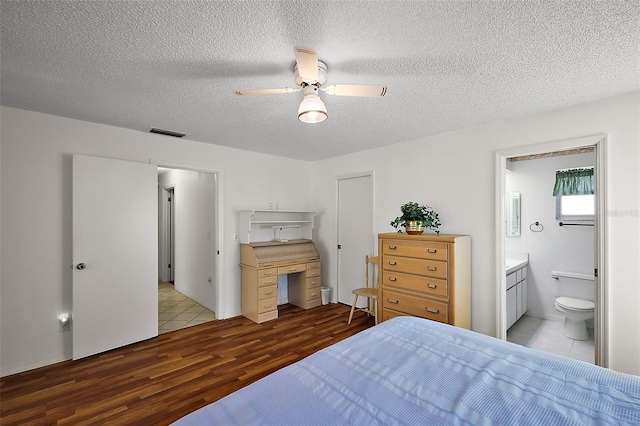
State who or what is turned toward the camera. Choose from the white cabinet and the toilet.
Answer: the toilet

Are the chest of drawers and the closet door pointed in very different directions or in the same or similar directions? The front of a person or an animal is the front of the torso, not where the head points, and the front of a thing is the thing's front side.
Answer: same or similar directions

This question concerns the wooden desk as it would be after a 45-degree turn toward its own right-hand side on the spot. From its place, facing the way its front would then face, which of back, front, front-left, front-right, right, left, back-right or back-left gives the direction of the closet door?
left

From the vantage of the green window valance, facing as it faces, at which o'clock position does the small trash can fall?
The small trash can is roughly at 2 o'clock from the green window valance.

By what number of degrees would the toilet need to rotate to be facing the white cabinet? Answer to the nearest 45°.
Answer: approximately 45° to its right

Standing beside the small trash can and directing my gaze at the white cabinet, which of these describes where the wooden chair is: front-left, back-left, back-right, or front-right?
front-right

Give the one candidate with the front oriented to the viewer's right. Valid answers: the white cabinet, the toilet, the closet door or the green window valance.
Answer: the white cabinet

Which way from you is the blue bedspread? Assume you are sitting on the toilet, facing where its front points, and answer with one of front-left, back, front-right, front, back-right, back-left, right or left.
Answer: front

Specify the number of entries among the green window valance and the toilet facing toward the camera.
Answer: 2

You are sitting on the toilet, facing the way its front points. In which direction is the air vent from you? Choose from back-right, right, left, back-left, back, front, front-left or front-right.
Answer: front-right

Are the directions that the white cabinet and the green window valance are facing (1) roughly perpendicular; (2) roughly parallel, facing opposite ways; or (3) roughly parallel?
roughly perpendicular

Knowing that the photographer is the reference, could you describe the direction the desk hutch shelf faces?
facing the viewer and to the right of the viewer

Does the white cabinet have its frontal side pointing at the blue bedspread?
no

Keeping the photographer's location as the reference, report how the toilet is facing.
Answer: facing the viewer
